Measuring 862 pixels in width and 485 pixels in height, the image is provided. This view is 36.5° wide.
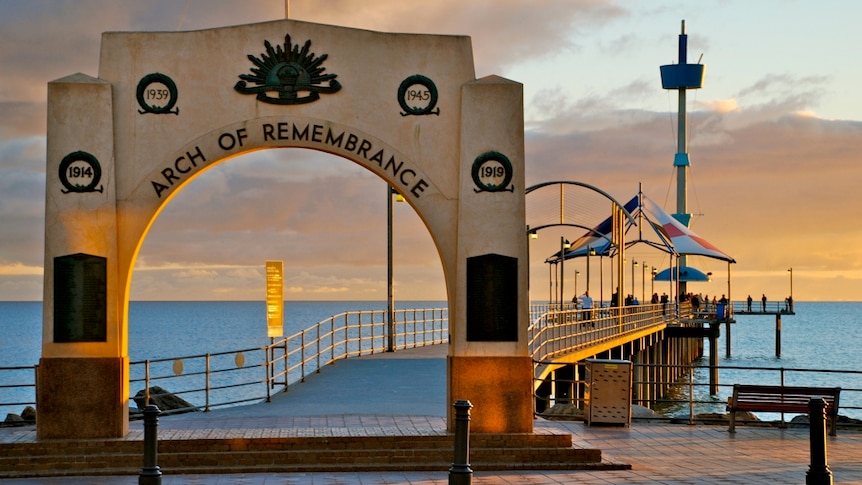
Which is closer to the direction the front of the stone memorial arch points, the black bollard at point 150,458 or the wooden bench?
the black bollard

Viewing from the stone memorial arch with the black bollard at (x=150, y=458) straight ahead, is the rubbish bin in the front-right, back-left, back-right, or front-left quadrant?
back-left

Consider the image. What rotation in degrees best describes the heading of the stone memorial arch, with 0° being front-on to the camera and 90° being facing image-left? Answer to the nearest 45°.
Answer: approximately 0°

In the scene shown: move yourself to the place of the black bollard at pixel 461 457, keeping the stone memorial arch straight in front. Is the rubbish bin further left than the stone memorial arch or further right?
right
